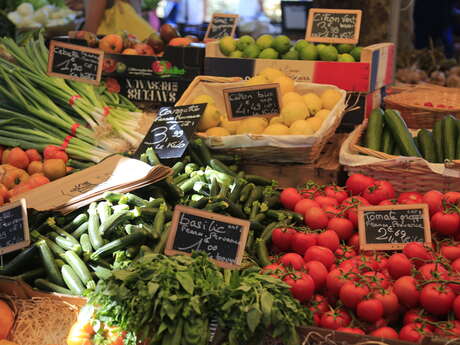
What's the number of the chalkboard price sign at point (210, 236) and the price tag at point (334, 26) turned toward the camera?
2

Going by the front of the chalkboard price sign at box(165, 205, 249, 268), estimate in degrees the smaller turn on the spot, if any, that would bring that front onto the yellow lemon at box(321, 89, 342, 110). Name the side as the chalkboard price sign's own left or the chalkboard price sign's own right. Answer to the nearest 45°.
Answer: approximately 135° to the chalkboard price sign's own left

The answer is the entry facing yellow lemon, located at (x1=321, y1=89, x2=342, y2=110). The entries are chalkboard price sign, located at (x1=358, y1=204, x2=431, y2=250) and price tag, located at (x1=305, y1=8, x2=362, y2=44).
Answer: the price tag

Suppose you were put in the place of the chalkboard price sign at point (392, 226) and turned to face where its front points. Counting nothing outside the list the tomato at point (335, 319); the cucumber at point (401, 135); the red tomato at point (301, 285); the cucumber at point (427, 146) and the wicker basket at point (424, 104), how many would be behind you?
3

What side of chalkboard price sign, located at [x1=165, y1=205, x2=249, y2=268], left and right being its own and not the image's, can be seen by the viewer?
front

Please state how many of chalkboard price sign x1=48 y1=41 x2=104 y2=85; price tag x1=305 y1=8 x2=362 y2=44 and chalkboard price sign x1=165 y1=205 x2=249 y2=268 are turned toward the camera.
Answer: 3

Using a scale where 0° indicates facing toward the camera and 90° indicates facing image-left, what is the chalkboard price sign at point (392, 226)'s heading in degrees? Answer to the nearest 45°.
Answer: approximately 0°

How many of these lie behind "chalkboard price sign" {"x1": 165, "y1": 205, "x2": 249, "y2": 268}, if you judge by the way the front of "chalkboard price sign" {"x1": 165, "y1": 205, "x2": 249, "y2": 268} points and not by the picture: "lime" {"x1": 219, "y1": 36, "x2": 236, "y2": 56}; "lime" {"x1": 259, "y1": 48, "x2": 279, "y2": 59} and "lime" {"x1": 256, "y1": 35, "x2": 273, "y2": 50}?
3

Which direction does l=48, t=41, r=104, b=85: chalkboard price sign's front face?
toward the camera

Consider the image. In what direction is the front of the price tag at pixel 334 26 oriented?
toward the camera

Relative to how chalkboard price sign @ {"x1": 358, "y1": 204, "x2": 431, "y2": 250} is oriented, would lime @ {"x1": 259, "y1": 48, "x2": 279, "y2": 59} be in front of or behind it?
behind

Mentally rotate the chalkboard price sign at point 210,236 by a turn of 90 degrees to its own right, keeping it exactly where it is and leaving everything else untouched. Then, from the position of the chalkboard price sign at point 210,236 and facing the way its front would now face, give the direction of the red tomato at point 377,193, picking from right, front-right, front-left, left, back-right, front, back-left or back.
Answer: back-right

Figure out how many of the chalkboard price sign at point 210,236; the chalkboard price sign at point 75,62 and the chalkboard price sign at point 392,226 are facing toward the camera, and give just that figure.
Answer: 3
